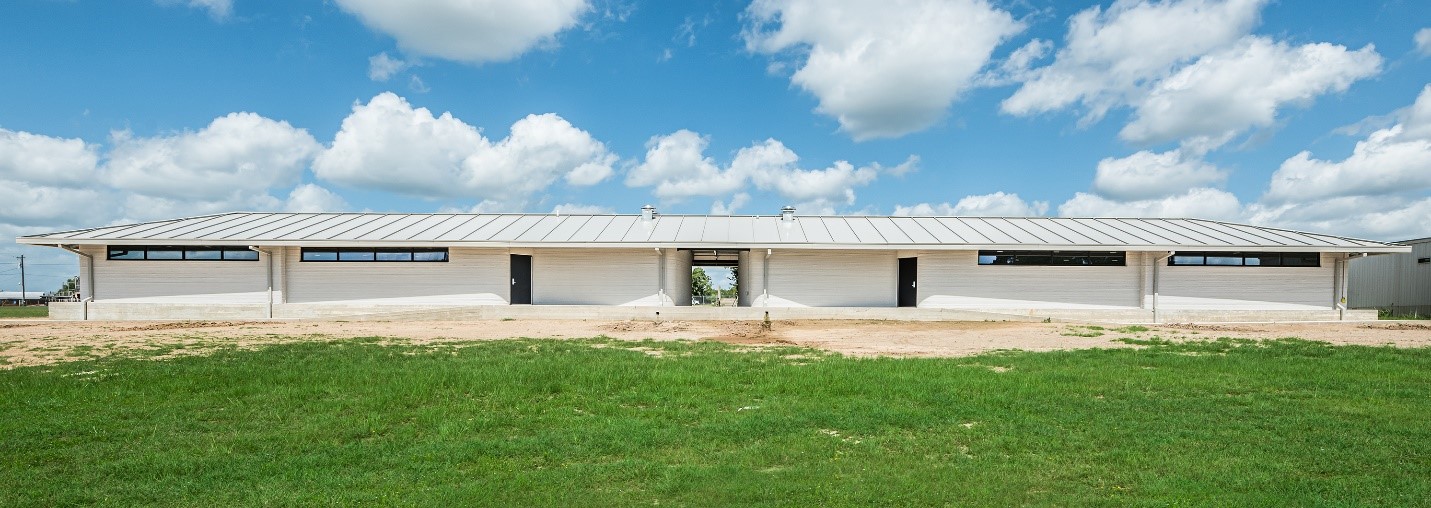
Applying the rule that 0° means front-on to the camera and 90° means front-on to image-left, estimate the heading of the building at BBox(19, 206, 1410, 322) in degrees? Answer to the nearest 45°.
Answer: approximately 0°

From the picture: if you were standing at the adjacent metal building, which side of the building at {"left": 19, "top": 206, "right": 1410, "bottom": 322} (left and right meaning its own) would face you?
left
